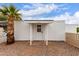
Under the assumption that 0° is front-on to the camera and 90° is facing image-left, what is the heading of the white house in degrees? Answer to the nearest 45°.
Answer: approximately 0°

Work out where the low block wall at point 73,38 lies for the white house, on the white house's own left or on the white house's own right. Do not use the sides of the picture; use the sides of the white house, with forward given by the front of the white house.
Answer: on the white house's own left

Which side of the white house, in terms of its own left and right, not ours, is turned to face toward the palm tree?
right
